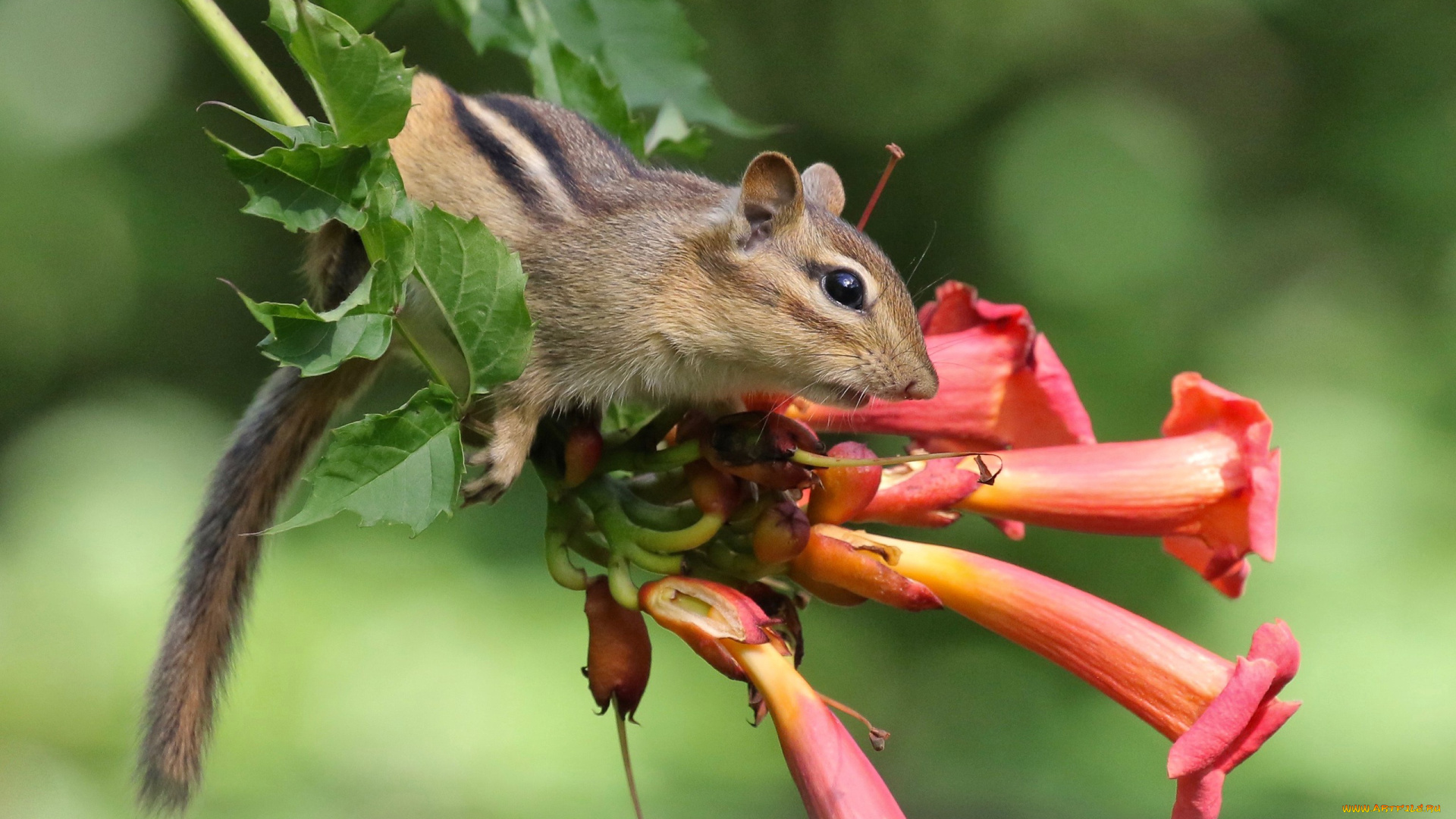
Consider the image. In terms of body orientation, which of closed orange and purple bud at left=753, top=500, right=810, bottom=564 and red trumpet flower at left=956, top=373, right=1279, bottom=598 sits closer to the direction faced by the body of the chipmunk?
the red trumpet flower

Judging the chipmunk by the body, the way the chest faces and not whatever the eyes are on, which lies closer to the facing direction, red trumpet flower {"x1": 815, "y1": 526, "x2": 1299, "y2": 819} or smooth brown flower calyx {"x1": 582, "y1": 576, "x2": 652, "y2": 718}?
the red trumpet flower

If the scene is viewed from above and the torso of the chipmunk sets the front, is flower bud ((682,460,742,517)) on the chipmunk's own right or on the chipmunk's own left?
on the chipmunk's own right

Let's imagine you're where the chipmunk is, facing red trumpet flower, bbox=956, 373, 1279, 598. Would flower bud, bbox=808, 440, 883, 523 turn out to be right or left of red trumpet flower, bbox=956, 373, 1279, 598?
right

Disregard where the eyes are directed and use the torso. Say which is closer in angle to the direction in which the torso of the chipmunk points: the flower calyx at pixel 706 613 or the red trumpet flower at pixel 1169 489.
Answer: the red trumpet flower

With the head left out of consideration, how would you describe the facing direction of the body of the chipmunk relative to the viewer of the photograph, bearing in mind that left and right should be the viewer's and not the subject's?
facing to the right of the viewer

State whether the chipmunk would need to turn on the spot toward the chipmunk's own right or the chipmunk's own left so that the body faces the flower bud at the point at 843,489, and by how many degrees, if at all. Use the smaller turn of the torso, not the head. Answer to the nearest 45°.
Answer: approximately 45° to the chipmunk's own right

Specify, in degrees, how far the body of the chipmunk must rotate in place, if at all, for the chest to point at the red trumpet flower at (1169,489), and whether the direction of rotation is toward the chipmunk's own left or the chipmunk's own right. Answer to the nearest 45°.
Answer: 0° — it already faces it

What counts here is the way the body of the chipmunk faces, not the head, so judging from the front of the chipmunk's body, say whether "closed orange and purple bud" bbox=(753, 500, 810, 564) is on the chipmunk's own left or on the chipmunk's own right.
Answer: on the chipmunk's own right
